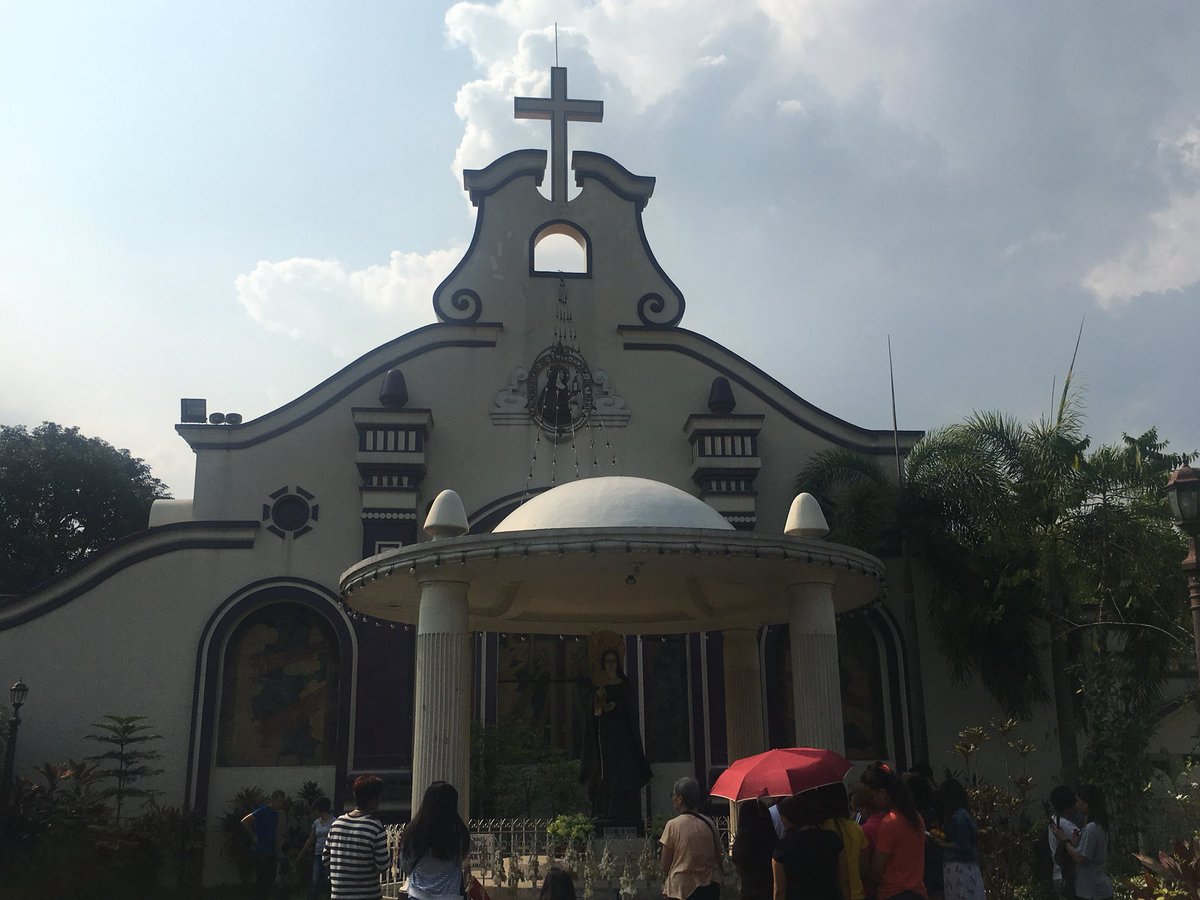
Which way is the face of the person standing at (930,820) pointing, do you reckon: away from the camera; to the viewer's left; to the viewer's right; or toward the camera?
away from the camera

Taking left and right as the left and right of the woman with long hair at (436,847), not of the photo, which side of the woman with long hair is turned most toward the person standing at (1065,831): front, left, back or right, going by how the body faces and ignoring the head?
right

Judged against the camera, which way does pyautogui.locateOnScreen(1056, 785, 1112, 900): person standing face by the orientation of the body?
to the viewer's left

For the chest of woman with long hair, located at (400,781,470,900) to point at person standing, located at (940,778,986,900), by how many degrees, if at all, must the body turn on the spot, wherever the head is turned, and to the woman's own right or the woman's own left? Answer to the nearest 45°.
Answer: approximately 90° to the woman's own right

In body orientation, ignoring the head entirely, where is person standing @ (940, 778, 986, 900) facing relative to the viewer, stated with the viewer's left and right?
facing away from the viewer and to the left of the viewer

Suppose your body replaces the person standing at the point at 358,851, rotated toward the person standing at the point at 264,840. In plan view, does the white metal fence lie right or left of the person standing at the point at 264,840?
right

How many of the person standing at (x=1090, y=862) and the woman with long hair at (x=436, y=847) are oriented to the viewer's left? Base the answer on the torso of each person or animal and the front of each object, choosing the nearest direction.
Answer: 1

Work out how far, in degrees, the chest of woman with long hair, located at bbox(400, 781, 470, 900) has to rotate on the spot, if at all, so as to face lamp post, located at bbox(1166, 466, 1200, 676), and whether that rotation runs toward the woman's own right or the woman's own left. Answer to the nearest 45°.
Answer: approximately 90° to the woman's own right

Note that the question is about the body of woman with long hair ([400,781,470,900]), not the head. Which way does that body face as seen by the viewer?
away from the camera

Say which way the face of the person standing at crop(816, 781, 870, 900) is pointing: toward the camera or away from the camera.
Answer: away from the camera
